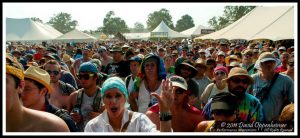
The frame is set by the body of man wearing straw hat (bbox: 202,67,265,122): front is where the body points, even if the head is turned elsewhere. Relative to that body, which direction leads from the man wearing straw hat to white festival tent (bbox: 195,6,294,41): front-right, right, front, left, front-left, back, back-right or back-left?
back

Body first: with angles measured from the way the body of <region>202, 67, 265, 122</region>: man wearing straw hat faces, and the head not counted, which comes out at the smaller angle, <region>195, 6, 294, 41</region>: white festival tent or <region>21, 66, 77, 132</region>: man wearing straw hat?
the man wearing straw hat

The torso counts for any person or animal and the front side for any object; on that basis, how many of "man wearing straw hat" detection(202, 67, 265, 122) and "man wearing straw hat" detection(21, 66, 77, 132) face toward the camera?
1

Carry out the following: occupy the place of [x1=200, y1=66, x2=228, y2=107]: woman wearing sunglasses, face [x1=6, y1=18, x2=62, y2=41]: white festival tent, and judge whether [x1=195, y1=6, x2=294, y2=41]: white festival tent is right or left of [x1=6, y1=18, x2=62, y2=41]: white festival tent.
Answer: right

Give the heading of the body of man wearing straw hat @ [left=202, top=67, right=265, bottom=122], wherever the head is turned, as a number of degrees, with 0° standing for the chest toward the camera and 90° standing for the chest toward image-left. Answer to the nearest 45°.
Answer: approximately 0°

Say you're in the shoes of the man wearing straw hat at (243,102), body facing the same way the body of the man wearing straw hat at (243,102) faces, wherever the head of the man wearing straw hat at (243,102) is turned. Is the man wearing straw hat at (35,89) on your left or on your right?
on your right

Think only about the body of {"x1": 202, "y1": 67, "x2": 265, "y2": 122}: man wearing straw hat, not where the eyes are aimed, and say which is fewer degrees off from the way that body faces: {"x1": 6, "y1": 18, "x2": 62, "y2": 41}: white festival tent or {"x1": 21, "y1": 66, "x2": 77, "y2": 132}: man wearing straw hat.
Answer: the man wearing straw hat
